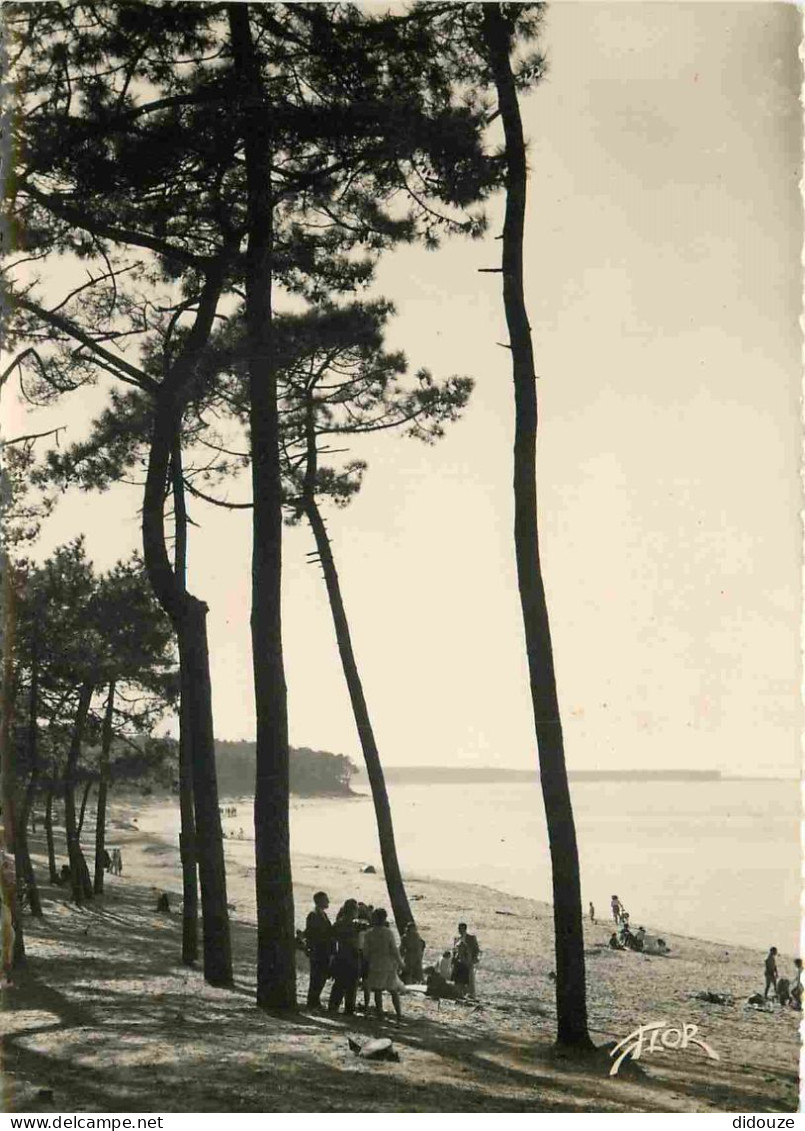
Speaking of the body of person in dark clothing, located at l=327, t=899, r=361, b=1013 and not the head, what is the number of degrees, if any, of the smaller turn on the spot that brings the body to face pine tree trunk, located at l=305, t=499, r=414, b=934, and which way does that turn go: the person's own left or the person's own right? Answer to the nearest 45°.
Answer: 0° — they already face it

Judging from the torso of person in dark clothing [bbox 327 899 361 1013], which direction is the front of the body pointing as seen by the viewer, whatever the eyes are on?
away from the camera
